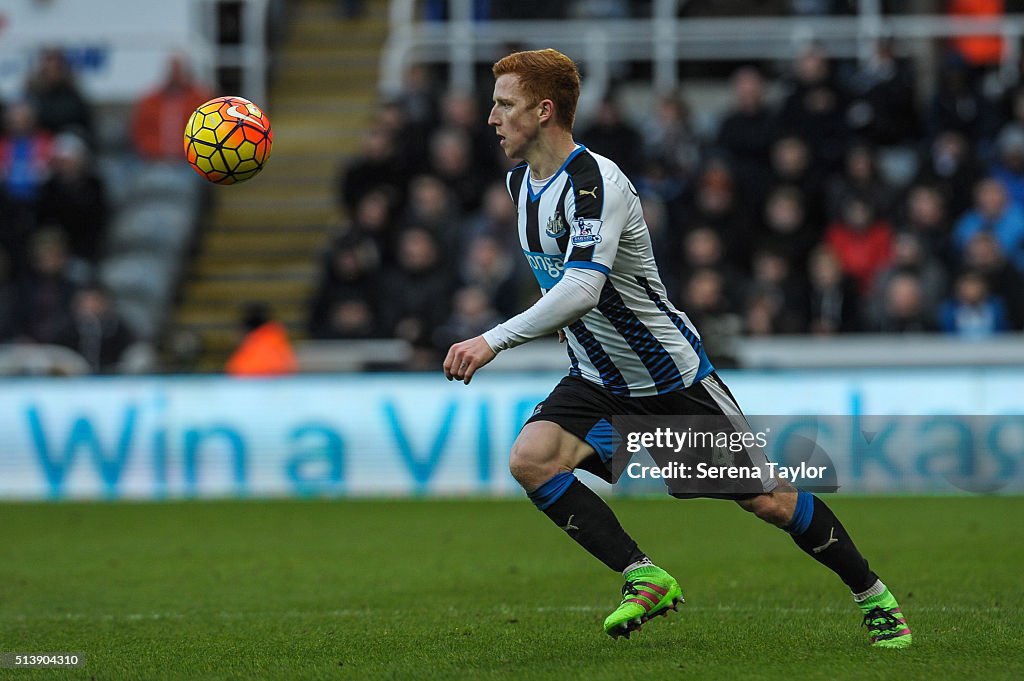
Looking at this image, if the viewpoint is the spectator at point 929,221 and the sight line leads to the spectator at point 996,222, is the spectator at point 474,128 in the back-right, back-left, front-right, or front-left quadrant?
back-left

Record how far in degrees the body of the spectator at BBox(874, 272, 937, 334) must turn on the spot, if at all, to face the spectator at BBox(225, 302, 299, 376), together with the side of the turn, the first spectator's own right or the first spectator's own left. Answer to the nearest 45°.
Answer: approximately 90° to the first spectator's own right

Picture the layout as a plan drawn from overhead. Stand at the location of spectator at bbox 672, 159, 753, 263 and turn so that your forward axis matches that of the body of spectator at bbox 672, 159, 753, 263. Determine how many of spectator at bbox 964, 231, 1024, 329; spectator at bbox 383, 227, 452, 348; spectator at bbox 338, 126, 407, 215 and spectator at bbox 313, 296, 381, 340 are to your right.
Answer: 3

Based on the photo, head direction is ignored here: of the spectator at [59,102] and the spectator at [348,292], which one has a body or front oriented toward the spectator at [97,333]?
the spectator at [59,102]

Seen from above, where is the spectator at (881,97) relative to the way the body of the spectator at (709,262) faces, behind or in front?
behind

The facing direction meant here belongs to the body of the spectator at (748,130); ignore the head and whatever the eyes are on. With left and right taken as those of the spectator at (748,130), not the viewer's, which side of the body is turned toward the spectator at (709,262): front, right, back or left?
front

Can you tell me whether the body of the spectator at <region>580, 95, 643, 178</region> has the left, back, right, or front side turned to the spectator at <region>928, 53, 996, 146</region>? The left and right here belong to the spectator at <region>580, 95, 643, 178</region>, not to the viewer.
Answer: left

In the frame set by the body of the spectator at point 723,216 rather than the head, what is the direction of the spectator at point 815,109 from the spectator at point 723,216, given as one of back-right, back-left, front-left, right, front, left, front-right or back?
back-left

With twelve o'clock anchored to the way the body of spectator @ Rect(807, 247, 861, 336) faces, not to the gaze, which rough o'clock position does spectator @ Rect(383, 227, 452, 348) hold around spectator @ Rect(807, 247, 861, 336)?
spectator @ Rect(383, 227, 452, 348) is roughly at 3 o'clock from spectator @ Rect(807, 247, 861, 336).

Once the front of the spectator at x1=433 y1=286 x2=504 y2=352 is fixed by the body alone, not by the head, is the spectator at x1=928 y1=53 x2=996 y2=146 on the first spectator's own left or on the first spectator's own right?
on the first spectator's own left

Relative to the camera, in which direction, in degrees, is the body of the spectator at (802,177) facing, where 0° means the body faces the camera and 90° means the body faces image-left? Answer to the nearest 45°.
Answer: approximately 0°

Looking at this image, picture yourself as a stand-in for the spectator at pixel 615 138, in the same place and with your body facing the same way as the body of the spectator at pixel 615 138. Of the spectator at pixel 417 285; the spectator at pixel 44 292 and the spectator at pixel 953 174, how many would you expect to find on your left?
1

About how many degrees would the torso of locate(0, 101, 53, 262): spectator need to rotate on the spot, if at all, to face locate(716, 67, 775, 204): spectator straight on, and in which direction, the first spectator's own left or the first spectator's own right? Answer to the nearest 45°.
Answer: approximately 45° to the first spectator's own left

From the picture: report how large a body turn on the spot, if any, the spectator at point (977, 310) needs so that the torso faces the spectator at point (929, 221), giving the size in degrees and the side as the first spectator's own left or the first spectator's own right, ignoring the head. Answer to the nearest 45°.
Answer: approximately 135° to the first spectator's own right
